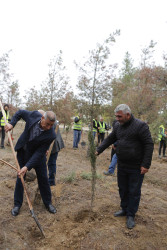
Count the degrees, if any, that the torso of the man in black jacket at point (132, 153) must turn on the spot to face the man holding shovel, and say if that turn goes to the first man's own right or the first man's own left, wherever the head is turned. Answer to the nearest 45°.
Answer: approximately 45° to the first man's own right

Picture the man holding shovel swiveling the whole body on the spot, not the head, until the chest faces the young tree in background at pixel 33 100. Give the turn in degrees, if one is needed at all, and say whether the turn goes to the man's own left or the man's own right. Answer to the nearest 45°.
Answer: approximately 180°

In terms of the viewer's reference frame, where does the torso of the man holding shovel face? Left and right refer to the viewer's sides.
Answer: facing the viewer

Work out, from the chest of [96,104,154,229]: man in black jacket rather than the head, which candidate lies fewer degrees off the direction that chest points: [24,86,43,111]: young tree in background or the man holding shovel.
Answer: the man holding shovel

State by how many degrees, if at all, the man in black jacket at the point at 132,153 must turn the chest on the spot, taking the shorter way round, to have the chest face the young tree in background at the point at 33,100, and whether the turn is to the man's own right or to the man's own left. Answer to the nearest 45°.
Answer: approximately 90° to the man's own right

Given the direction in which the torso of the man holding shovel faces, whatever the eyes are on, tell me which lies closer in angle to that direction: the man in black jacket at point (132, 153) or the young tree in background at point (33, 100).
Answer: the man in black jacket

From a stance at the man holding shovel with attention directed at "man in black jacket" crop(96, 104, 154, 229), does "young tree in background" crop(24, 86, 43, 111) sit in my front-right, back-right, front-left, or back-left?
back-left

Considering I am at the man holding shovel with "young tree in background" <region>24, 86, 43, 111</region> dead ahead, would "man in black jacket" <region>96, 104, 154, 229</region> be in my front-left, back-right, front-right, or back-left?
back-right

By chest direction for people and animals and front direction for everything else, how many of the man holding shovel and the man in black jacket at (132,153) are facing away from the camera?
0

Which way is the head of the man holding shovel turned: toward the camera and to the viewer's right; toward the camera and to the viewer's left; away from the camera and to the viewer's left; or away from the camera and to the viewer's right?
toward the camera and to the viewer's right

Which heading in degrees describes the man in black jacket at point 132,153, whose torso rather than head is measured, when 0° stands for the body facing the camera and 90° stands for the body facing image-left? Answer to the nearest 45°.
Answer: approximately 45°
